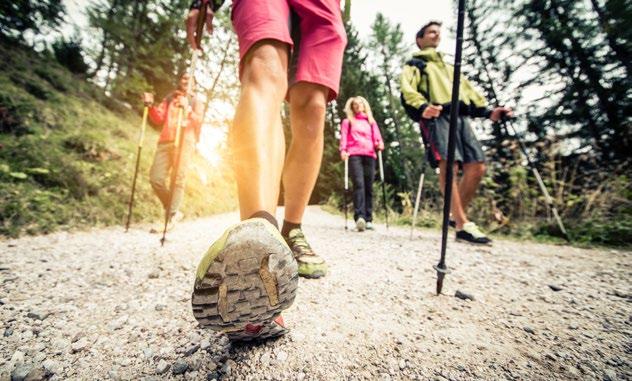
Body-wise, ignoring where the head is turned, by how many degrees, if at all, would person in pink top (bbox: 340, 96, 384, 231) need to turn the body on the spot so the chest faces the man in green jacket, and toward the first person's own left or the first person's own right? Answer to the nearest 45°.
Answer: approximately 45° to the first person's own left

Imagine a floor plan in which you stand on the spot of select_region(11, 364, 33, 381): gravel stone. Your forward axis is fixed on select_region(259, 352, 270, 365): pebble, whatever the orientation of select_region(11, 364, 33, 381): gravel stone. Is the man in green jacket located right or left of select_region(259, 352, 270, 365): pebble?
left

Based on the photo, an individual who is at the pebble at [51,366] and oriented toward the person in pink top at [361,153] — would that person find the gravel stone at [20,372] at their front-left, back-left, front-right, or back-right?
back-left

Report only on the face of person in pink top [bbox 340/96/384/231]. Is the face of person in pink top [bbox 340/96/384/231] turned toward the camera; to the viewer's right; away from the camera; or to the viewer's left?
toward the camera

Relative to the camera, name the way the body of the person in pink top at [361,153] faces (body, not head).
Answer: toward the camera

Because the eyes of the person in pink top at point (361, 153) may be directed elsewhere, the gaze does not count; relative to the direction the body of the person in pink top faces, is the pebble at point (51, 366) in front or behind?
in front

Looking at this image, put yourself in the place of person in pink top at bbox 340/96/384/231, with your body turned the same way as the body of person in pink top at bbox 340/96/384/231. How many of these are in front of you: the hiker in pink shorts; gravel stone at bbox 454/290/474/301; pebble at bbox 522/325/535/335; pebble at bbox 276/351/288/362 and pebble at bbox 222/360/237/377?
5

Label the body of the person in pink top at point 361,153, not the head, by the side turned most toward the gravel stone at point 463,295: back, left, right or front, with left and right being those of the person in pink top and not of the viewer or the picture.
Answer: front
